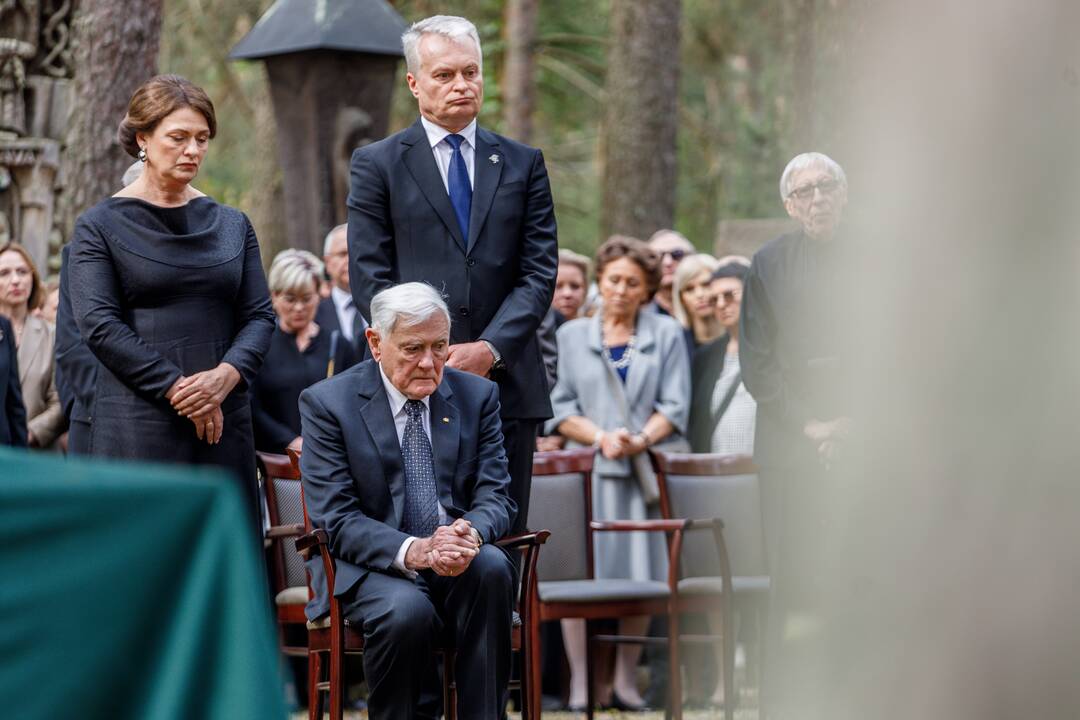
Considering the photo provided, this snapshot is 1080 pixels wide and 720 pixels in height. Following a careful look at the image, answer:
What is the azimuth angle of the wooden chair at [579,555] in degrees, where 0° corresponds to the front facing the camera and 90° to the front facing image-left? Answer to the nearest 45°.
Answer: approximately 315°

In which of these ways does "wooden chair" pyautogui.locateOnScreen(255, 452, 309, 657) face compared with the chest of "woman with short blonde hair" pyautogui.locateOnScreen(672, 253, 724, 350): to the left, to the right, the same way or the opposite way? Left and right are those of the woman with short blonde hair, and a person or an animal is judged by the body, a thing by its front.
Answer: the same way

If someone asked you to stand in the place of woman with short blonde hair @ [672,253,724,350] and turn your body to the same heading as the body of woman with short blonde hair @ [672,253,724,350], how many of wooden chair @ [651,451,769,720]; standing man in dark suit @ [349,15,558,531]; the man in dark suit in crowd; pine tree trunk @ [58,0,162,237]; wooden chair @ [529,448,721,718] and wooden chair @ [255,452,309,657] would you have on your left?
0

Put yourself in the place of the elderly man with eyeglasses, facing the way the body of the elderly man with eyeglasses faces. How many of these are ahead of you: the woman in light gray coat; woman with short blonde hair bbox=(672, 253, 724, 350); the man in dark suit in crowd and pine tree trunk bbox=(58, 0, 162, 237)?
0

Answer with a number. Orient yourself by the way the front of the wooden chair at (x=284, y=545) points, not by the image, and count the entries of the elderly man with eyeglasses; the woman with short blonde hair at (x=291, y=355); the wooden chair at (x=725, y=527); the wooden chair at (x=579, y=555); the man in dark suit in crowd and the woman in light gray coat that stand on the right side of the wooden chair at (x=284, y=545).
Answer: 0

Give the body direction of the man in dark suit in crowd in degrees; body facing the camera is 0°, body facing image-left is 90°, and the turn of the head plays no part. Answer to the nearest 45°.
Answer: approximately 315°

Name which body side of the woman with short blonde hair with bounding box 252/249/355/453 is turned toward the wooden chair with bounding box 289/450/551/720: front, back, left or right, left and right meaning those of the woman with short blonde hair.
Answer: front

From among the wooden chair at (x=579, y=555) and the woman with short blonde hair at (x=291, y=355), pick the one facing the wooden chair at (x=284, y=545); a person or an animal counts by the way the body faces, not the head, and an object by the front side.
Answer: the woman with short blonde hair

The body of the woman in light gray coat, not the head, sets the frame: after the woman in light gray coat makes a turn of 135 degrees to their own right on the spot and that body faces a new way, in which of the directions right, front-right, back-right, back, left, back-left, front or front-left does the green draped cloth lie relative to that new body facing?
back-left

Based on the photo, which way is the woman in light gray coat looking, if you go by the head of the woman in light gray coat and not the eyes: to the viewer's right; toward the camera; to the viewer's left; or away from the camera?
toward the camera

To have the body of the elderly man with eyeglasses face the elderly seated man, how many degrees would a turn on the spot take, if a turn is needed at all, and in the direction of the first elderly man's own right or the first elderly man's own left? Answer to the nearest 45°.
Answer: approximately 90° to the first elderly man's own right

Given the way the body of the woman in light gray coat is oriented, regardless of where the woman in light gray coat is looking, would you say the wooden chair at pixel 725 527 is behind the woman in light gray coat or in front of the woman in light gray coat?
in front

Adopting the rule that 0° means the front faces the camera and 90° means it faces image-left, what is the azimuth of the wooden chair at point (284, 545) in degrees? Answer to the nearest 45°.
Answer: approximately 315°

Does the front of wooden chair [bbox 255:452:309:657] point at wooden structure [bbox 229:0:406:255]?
no

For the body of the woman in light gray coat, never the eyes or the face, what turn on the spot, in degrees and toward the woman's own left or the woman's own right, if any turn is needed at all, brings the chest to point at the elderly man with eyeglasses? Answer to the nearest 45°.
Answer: approximately 45° to the woman's own left

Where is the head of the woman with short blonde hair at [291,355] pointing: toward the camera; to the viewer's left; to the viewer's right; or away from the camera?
toward the camera

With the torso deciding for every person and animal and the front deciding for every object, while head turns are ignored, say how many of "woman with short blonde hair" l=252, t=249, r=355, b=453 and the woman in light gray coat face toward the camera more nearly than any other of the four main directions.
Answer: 2

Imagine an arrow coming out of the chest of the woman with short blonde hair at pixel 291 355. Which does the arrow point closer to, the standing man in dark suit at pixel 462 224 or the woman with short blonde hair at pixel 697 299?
the standing man in dark suit

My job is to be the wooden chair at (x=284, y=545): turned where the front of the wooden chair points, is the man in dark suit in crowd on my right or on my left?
on my left
